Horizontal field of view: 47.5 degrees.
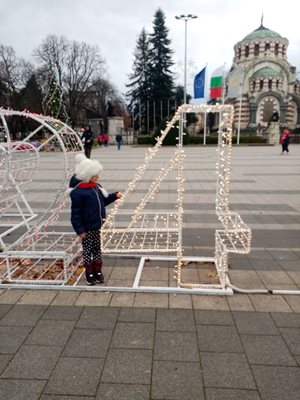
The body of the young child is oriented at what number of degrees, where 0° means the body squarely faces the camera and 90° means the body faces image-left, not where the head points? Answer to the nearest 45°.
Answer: approximately 315°

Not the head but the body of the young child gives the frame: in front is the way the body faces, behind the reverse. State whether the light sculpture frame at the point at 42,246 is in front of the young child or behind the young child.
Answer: behind

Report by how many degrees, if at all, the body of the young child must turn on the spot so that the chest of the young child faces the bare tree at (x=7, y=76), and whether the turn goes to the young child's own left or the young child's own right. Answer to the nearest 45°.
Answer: approximately 135° to the young child's own left

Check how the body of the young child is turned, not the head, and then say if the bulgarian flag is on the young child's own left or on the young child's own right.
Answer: on the young child's own left

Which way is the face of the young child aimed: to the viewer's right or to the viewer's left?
to the viewer's right

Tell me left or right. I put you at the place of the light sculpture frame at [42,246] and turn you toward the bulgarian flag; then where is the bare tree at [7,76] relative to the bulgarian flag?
left

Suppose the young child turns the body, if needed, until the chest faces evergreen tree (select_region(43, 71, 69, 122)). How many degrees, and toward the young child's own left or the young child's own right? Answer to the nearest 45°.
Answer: approximately 135° to the young child's own left
